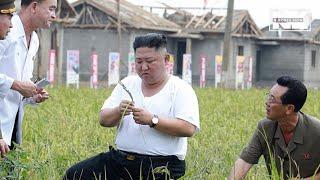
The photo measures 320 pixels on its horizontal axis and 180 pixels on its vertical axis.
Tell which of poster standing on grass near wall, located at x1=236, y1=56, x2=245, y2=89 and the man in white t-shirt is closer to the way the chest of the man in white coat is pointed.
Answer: the man in white t-shirt

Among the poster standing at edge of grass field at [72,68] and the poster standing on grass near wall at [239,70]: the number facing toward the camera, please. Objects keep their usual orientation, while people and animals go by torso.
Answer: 2

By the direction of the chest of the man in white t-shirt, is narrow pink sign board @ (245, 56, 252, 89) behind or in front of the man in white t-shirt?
behind

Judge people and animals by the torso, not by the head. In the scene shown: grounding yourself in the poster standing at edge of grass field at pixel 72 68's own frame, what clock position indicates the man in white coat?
The man in white coat is roughly at 12 o'clock from the poster standing at edge of grass field.

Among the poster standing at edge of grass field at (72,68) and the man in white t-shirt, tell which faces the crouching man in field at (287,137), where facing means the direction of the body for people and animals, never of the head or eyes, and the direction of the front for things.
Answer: the poster standing at edge of grass field

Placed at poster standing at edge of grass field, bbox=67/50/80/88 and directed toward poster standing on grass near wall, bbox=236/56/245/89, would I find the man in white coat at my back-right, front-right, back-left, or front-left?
back-right

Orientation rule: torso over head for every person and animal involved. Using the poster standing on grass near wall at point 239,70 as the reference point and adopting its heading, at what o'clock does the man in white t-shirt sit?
The man in white t-shirt is roughly at 12 o'clock from the poster standing on grass near wall.

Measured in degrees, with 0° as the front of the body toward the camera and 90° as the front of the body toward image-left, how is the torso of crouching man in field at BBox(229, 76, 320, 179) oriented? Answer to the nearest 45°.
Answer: approximately 45°

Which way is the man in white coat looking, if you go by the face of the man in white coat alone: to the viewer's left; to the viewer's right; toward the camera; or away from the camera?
to the viewer's right

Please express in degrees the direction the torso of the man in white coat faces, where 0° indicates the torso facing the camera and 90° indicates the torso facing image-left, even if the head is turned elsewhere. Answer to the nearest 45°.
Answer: approximately 315°

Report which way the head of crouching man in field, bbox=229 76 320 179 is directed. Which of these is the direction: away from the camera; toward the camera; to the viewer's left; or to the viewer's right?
to the viewer's left
